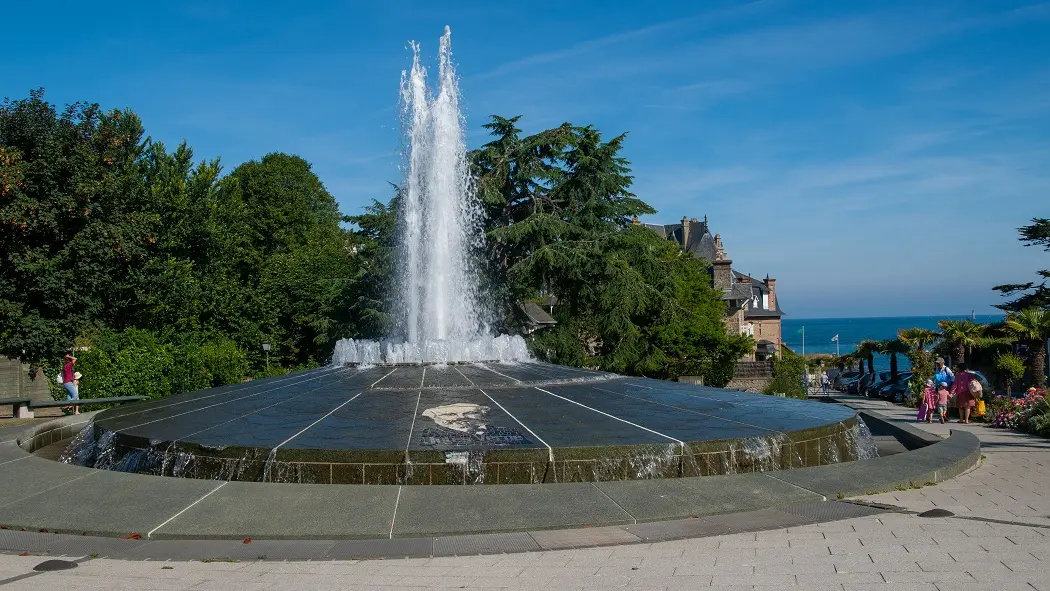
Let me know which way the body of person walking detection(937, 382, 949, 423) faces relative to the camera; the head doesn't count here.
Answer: away from the camera

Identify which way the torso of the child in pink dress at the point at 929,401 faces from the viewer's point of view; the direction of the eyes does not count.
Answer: away from the camera

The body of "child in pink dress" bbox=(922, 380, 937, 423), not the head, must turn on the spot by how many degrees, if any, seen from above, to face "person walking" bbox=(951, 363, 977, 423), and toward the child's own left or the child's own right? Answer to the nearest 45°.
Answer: approximately 90° to the child's own right

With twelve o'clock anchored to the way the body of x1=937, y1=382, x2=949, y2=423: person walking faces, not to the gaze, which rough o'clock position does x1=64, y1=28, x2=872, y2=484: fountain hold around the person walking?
The fountain is roughly at 7 o'clock from the person walking.

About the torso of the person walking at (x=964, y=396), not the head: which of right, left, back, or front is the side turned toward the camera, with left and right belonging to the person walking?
back

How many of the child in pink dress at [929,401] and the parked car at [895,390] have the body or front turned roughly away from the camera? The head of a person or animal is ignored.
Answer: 1

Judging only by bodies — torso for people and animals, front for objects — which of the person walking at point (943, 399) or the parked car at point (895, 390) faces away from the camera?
the person walking

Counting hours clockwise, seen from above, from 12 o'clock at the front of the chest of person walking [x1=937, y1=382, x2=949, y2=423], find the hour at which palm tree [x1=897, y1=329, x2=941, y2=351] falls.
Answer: The palm tree is roughly at 12 o'clock from the person walking.

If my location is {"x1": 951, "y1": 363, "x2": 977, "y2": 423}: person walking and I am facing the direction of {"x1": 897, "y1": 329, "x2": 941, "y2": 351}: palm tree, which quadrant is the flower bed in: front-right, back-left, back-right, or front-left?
back-right
